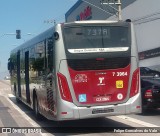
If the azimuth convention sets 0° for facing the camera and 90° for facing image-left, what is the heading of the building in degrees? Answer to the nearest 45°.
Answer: approximately 45°
